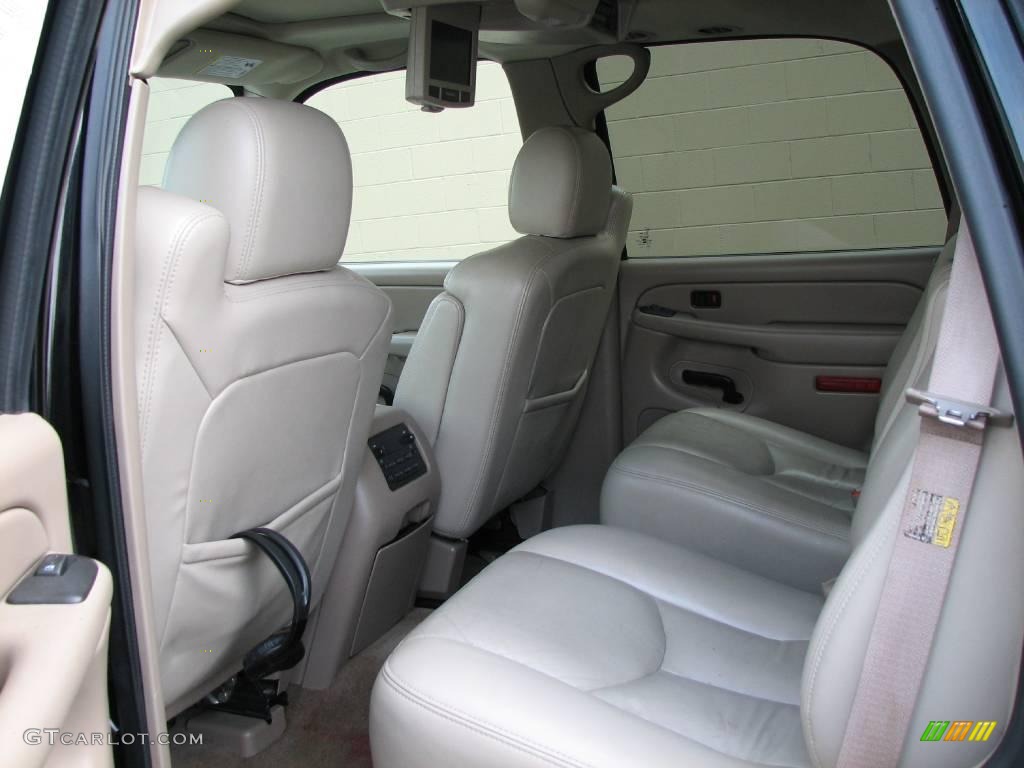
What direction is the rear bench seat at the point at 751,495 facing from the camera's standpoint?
to the viewer's left
